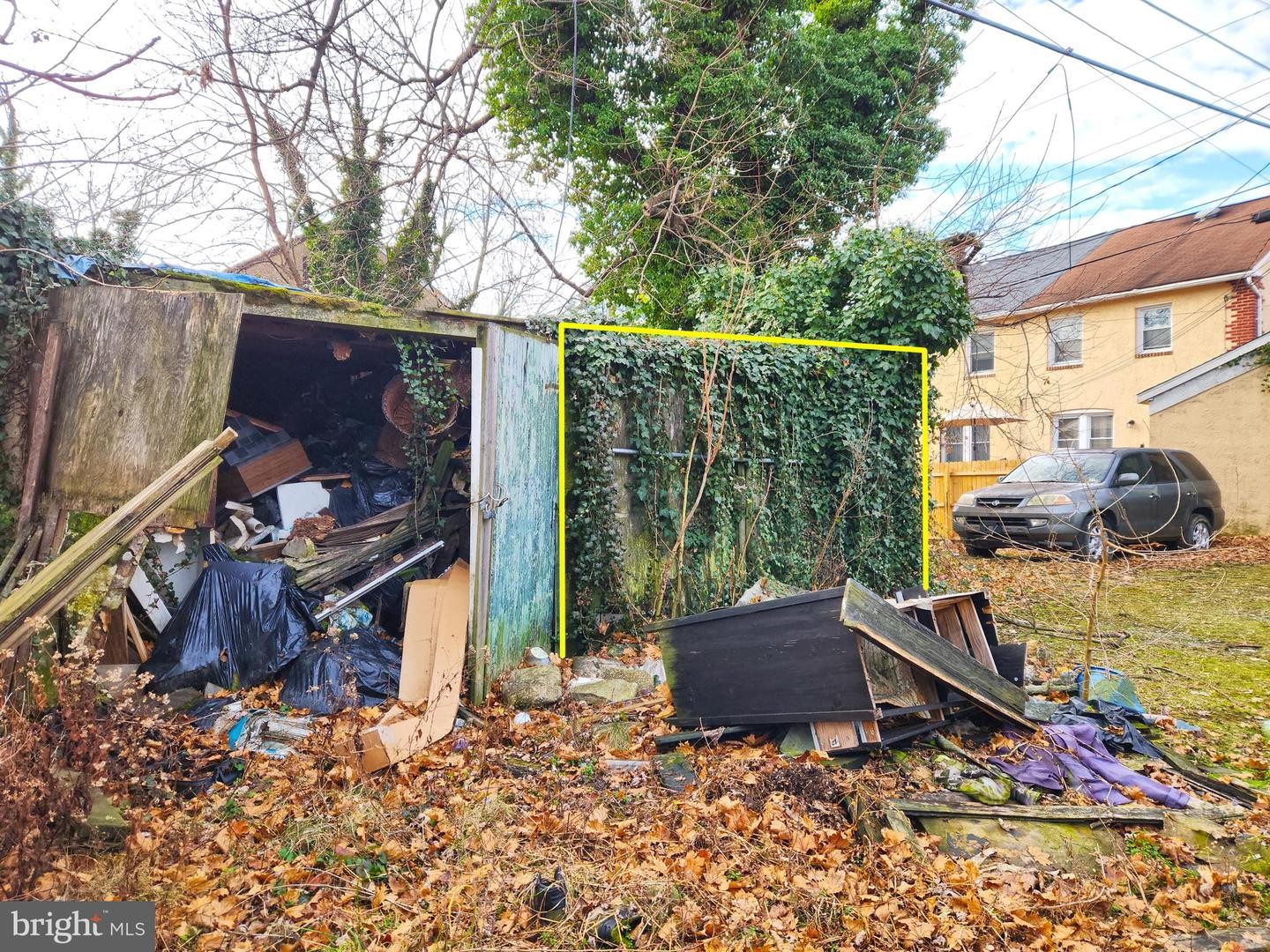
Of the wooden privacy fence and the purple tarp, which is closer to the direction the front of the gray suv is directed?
the purple tarp

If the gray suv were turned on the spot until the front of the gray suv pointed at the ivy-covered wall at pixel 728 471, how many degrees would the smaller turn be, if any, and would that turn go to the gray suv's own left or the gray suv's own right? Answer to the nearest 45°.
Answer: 0° — it already faces it

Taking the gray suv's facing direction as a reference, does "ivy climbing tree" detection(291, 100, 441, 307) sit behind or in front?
in front

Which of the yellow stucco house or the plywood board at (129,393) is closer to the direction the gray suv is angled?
the plywood board

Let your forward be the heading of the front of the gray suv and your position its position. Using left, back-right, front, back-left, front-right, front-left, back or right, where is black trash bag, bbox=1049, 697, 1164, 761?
front-left

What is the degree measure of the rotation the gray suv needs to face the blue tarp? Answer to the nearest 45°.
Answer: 0° — it already faces it

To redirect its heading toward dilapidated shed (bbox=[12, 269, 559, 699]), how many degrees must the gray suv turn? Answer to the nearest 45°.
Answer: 0° — it already faces it

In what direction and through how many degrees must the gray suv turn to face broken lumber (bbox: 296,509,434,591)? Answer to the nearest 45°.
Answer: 0° — it already faces it

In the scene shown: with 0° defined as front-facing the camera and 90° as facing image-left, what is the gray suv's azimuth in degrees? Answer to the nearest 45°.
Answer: approximately 45°

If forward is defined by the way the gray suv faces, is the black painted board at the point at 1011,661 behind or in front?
in front

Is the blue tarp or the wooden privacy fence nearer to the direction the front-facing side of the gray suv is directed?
the blue tarp

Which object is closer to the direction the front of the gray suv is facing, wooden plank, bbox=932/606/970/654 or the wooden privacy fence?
the wooden plank

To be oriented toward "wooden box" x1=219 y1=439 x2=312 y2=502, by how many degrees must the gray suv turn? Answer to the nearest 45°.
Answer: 0° — it already faces it
